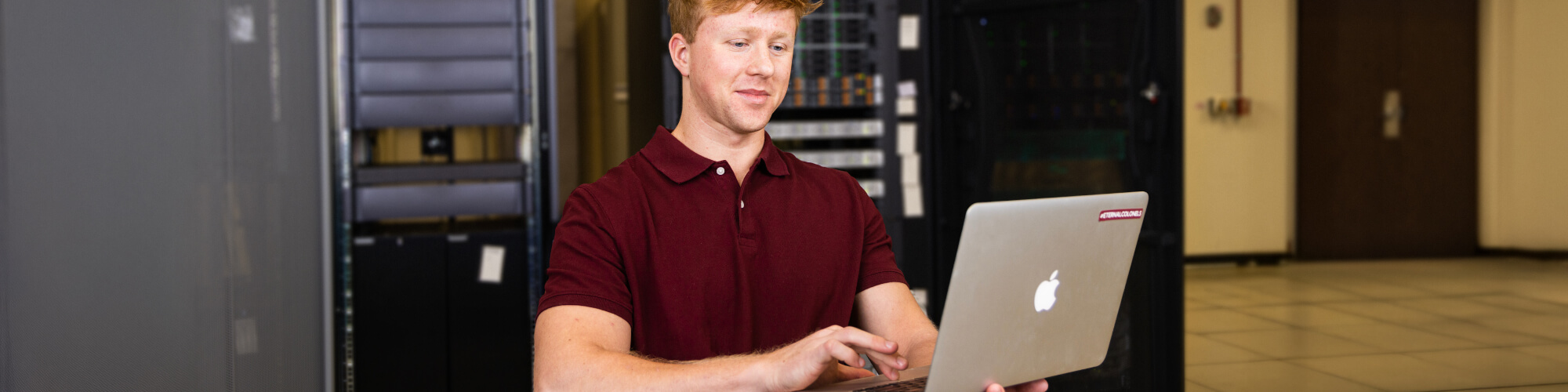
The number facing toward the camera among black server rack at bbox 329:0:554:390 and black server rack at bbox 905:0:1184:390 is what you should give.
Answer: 2

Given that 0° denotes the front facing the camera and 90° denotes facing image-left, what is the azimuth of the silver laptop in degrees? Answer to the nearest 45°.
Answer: approximately 135°

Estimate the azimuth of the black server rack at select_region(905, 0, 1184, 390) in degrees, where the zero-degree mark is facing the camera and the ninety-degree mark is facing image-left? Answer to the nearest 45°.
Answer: approximately 0°

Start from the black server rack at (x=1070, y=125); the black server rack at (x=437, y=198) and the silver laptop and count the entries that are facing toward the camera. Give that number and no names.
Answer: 2

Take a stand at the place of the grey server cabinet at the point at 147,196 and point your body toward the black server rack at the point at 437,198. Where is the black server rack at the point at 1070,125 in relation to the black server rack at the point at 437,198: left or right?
right

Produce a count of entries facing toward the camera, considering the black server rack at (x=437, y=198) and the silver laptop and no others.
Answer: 1

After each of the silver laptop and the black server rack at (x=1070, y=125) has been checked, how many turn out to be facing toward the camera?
1

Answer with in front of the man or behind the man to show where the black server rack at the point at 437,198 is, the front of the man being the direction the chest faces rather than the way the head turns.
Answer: behind

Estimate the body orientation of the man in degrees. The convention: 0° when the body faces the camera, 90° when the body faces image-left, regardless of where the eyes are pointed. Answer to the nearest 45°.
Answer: approximately 315°

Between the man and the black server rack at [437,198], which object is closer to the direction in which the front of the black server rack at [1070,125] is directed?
the man
